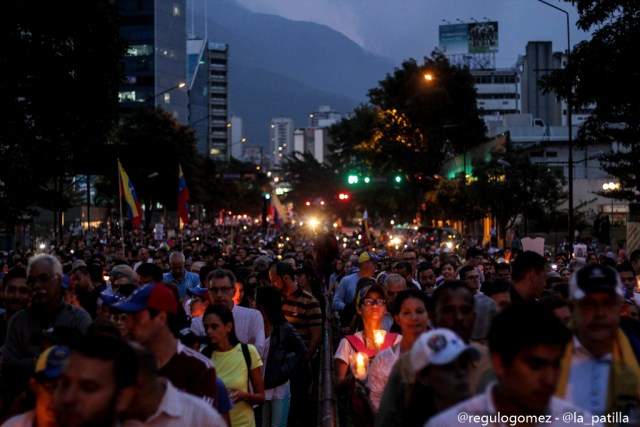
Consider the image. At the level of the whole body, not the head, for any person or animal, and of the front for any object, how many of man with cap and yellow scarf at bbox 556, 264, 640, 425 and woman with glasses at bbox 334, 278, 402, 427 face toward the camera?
2

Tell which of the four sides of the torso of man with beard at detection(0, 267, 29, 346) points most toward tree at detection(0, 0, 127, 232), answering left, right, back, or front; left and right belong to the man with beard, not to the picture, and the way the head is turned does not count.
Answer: back

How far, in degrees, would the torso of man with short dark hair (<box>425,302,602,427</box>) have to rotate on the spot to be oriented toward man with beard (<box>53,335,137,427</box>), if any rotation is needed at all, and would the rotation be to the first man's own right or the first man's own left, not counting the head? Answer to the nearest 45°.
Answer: approximately 135° to the first man's own right

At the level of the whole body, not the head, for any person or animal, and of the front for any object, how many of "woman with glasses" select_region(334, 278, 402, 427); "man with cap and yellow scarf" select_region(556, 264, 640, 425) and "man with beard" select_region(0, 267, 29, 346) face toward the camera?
3

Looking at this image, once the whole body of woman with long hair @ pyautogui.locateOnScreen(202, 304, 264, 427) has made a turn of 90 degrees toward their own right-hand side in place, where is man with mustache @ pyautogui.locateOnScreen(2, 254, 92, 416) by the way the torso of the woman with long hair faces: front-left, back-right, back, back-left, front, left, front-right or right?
front-left

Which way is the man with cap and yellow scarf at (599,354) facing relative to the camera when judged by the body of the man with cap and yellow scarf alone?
toward the camera

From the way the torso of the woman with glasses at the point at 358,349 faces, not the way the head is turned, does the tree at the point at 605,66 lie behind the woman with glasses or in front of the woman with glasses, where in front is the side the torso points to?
behind

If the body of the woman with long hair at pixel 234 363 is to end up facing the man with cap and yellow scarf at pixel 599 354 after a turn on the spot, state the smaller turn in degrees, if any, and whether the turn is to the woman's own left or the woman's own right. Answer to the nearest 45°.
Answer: approximately 90° to the woman's own left

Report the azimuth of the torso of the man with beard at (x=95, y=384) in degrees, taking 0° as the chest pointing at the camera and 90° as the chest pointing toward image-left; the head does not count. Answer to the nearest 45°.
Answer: approximately 45°

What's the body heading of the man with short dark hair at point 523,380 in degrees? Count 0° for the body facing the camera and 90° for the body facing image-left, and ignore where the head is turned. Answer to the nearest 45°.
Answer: approximately 315°

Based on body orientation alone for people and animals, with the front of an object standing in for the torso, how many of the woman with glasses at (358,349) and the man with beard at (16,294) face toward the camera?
2

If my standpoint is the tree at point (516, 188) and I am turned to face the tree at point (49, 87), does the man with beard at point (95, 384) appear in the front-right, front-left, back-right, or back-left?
front-left

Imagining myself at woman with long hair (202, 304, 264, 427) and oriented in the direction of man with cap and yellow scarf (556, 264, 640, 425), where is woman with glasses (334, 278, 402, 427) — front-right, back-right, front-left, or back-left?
front-left

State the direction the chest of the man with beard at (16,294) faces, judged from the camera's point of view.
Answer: toward the camera

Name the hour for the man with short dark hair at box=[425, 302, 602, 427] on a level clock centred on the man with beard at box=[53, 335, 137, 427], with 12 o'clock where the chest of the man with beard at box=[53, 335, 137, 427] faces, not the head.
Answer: the man with short dark hair at box=[425, 302, 602, 427] is roughly at 8 o'clock from the man with beard at box=[53, 335, 137, 427].

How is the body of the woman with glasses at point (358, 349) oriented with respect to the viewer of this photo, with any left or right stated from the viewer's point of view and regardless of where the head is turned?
facing the viewer
